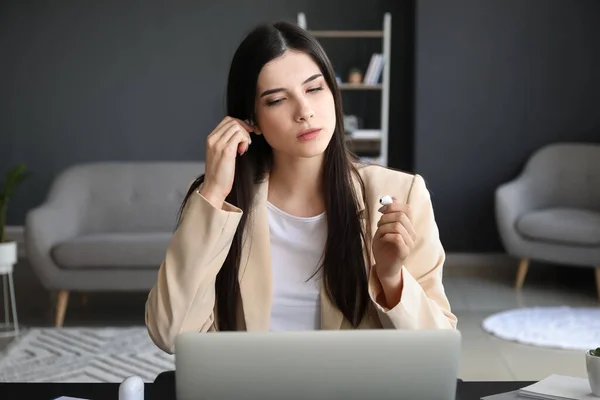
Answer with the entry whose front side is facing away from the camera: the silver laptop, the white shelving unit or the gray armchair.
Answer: the silver laptop

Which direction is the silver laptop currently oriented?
away from the camera

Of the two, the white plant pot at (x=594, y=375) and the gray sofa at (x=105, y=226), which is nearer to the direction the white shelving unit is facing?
the white plant pot

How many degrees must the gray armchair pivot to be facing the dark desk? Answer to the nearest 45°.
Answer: approximately 45° to its left

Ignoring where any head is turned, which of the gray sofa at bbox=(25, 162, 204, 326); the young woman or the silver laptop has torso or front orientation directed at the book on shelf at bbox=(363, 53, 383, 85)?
the silver laptop

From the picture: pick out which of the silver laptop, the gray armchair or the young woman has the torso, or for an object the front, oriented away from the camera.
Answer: the silver laptop

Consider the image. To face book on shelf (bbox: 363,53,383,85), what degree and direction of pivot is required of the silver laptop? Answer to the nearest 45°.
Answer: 0° — it already faces it

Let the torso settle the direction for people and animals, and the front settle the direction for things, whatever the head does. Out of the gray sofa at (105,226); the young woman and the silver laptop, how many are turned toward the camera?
2

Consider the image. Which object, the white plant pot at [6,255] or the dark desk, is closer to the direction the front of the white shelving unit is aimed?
the dark desk

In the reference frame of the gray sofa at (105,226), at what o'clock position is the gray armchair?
The gray armchair is roughly at 9 o'clock from the gray sofa.
